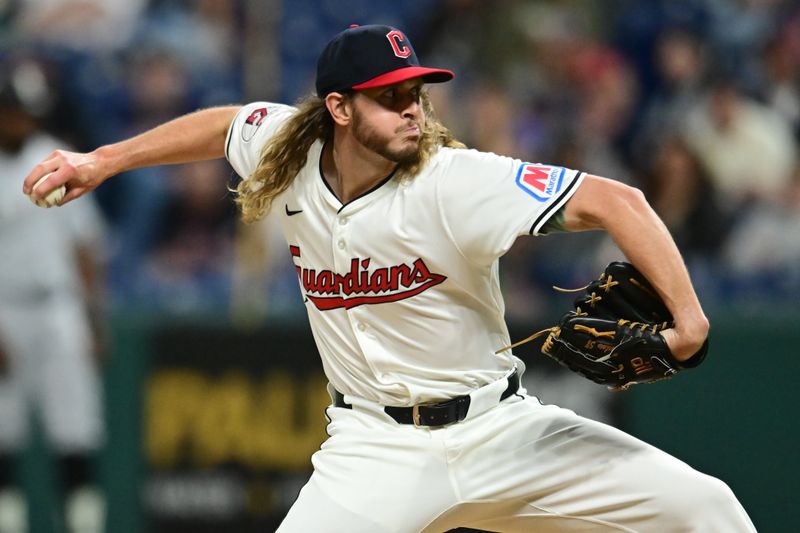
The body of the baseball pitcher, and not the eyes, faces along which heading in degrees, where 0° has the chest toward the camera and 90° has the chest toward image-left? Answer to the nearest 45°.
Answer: approximately 0°

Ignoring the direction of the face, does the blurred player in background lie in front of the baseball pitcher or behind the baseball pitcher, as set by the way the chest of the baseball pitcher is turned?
behind
